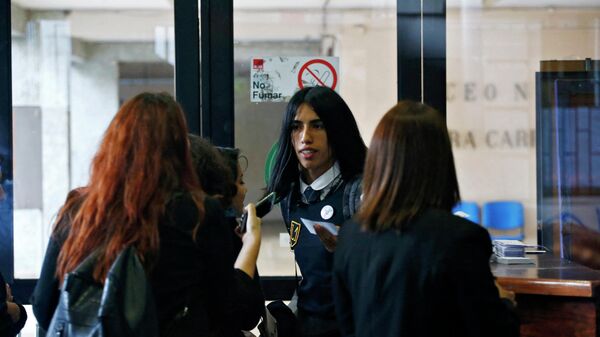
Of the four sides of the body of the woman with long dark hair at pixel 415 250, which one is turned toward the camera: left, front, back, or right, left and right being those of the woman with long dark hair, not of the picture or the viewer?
back

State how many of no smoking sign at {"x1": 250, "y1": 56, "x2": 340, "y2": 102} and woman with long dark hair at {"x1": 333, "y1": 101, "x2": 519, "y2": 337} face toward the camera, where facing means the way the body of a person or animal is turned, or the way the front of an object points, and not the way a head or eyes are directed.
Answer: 1

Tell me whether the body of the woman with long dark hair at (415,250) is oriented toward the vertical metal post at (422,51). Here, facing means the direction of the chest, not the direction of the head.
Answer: yes

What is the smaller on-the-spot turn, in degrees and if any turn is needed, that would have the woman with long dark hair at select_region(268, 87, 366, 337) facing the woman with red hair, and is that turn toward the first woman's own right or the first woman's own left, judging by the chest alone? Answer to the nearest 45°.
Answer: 0° — they already face them

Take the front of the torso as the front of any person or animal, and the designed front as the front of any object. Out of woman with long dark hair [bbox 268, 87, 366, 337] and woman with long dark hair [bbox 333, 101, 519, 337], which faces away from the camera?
woman with long dark hair [bbox 333, 101, 519, 337]

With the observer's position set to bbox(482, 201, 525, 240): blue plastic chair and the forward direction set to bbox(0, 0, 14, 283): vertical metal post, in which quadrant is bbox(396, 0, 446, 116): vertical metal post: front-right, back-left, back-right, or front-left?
front-left

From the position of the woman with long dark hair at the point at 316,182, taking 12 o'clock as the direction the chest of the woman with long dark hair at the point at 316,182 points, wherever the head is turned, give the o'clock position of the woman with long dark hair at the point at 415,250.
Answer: the woman with long dark hair at the point at 415,250 is roughly at 10 o'clock from the woman with long dark hair at the point at 316,182.

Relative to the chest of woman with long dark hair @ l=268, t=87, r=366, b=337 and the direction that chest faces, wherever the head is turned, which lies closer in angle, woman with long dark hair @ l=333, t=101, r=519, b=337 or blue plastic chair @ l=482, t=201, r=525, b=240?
the woman with long dark hair

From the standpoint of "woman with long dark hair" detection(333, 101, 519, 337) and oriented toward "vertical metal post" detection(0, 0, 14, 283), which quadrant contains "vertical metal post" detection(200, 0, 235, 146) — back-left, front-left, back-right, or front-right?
front-right

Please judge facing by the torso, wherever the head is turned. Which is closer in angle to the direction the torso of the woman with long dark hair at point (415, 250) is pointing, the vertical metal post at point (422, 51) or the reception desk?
the vertical metal post

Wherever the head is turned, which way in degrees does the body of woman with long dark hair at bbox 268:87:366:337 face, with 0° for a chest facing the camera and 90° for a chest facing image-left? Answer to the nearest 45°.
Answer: approximately 45°

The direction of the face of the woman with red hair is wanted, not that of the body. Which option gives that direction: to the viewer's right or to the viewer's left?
to the viewer's right

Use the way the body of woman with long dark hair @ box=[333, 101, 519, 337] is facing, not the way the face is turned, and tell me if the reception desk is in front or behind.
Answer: in front

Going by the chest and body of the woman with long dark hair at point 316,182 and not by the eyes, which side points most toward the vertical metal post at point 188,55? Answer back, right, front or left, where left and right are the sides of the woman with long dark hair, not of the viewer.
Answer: right

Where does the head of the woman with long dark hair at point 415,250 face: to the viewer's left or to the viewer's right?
to the viewer's left

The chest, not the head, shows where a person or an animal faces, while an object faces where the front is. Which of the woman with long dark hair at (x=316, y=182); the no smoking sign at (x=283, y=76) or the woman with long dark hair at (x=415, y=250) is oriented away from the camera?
the woman with long dark hair at (x=415, y=250)

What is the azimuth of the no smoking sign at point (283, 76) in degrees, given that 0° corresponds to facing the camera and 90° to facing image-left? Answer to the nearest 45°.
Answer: approximately 0°
